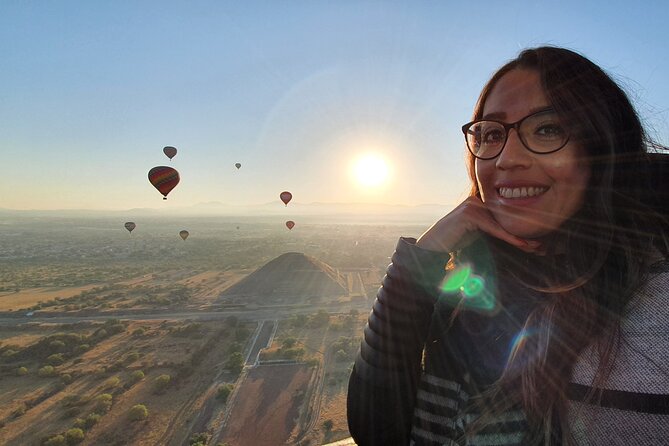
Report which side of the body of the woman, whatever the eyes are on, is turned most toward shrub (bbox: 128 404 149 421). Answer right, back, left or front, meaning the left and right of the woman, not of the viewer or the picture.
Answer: right

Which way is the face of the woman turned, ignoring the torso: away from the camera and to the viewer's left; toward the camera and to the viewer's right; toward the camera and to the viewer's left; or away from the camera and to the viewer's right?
toward the camera and to the viewer's left

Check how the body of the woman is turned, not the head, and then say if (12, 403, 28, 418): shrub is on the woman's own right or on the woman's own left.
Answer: on the woman's own right

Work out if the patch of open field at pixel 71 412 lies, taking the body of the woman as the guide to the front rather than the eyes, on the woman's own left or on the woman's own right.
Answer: on the woman's own right

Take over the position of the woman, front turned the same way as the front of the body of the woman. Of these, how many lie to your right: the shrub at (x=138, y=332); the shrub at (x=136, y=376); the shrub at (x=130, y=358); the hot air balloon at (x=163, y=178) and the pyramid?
5

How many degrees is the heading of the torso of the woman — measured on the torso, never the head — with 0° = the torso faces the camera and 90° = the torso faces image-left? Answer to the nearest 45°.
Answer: approximately 45°
